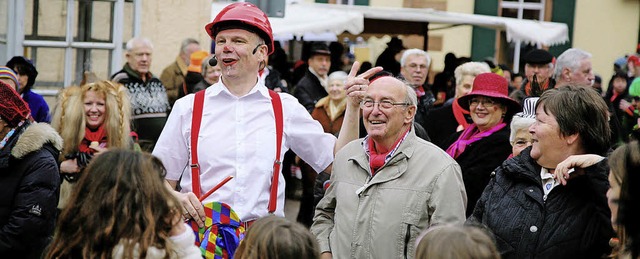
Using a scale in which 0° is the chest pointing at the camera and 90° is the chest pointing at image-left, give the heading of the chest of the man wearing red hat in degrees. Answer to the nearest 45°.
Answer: approximately 0°

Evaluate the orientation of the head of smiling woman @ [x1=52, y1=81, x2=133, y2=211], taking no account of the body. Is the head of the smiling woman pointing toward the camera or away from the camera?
toward the camera

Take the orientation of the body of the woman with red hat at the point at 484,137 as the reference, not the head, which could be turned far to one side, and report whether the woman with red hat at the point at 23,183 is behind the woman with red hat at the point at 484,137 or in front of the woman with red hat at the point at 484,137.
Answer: in front

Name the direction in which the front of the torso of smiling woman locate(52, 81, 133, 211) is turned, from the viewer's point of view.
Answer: toward the camera

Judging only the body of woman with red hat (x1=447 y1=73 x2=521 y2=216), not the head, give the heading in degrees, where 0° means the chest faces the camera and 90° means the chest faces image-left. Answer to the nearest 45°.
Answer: approximately 45°

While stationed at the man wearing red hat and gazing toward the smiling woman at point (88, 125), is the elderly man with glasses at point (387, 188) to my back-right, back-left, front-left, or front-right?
back-right

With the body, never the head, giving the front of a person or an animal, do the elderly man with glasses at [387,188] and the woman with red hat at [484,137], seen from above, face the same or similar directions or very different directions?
same or similar directions

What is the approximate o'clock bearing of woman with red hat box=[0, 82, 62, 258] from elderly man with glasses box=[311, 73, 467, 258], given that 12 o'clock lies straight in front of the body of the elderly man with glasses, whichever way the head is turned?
The woman with red hat is roughly at 2 o'clock from the elderly man with glasses.

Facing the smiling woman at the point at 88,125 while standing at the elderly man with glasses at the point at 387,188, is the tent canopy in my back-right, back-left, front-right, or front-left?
front-right

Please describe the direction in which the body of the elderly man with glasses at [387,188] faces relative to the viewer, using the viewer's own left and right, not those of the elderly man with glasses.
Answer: facing the viewer and to the left of the viewer

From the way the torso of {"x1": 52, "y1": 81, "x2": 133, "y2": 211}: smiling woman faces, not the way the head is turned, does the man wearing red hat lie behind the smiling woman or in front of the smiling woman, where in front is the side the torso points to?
in front

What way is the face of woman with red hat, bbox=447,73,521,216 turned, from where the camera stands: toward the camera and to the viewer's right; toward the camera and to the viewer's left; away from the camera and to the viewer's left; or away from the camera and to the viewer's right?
toward the camera and to the viewer's left

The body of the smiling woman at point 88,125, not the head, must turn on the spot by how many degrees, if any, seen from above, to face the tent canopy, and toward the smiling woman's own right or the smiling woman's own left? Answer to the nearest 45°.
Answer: approximately 135° to the smiling woman's own left

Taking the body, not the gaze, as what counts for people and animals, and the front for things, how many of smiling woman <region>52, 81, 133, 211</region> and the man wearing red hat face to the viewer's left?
0
